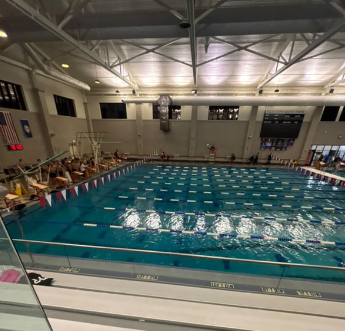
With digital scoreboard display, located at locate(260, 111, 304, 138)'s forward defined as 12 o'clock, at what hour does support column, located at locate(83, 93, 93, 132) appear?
The support column is roughly at 2 o'clock from the digital scoreboard display.

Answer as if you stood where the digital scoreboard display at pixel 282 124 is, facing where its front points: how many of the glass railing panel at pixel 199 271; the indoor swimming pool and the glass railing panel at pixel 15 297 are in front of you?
3

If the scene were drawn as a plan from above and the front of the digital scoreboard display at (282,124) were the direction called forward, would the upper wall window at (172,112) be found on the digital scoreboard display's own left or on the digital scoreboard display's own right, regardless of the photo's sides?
on the digital scoreboard display's own right

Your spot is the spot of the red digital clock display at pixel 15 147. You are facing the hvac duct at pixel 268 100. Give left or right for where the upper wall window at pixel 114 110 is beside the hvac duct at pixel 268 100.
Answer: left

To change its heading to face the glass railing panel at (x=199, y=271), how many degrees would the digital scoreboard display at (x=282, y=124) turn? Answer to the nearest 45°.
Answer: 0° — it already faces it

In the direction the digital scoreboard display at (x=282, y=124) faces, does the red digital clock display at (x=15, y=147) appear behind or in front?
in front

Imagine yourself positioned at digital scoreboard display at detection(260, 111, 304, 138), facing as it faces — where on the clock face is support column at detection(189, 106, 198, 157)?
The support column is roughly at 2 o'clock from the digital scoreboard display.

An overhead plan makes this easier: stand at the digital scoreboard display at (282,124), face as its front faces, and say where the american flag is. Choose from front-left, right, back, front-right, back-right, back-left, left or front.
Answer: front-right

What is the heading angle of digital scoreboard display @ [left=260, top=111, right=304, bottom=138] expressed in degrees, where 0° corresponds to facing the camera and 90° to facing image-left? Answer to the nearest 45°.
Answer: approximately 0°

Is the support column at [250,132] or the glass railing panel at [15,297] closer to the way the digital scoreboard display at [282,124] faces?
the glass railing panel

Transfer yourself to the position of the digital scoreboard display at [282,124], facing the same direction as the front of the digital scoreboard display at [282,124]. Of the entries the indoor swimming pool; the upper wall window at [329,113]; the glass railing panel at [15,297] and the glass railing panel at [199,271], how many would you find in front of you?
3

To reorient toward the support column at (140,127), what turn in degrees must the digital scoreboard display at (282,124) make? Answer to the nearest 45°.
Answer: approximately 45° to its right

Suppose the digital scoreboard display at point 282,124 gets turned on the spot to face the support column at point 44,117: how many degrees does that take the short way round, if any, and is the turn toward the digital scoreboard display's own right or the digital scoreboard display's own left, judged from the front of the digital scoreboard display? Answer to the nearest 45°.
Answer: approximately 45° to the digital scoreboard display's own right
